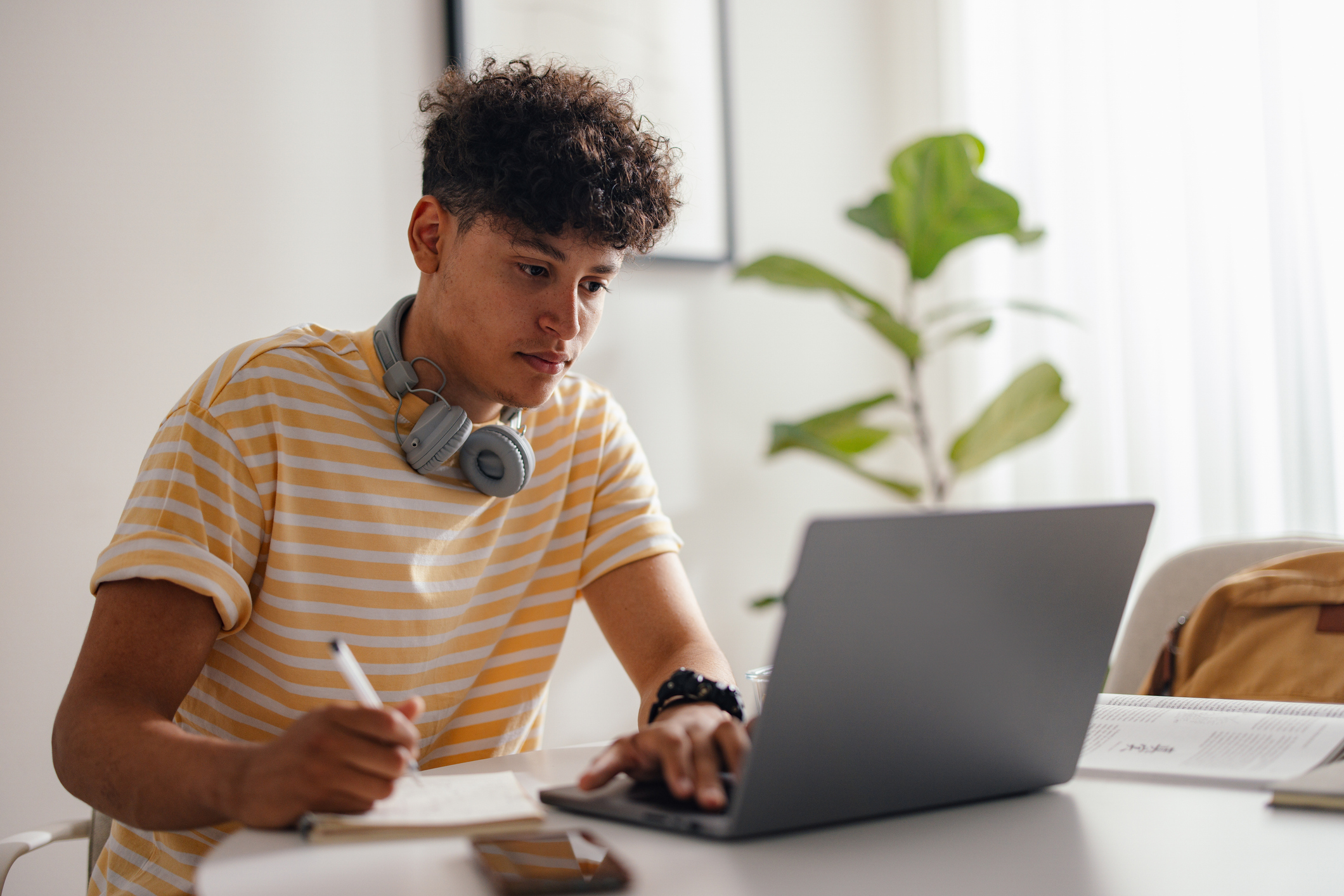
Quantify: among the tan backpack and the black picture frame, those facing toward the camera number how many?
2

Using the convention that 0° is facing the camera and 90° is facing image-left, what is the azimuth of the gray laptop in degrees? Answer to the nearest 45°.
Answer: approximately 135°

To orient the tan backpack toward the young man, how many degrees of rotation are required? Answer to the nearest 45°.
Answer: approximately 45° to its right

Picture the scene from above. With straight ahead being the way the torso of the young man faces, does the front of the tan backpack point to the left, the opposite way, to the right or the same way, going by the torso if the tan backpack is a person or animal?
to the right

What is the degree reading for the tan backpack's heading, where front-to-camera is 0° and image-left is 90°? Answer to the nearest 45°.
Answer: approximately 0°

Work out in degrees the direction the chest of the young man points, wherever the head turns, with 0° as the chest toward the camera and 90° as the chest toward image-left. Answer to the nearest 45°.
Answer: approximately 315°

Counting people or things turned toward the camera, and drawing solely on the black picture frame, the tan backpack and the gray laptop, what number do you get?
2
